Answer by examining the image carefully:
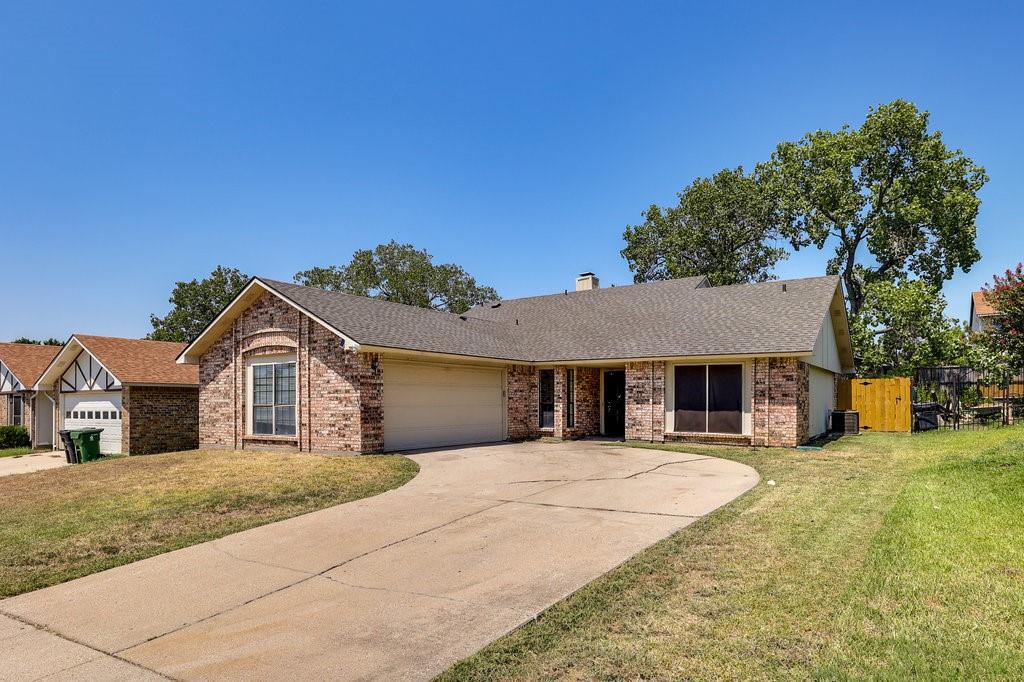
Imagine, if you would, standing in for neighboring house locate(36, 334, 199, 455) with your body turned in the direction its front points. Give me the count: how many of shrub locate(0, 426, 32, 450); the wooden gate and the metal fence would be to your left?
2

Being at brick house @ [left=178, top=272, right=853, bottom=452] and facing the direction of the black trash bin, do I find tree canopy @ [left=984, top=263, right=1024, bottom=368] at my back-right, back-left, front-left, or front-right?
back-right

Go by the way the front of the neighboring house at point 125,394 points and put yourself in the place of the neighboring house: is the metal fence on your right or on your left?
on your left

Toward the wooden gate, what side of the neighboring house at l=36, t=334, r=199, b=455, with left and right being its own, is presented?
left

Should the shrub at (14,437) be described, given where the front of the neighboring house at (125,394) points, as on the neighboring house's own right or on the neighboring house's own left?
on the neighboring house's own right

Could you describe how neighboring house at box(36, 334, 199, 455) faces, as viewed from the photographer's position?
facing the viewer and to the left of the viewer

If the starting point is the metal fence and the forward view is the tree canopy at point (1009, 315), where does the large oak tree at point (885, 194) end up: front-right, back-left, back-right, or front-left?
front-left

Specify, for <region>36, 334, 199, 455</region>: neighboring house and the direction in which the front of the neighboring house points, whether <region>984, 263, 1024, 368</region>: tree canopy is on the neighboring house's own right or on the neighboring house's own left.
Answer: on the neighboring house's own left

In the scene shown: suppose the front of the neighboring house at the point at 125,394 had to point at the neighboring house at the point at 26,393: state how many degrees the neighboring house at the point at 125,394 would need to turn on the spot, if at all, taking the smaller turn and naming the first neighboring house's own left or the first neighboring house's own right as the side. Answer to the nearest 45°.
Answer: approximately 135° to the first neighboring house's own right

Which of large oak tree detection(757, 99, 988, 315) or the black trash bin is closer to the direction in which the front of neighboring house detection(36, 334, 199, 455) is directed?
the black trash bin

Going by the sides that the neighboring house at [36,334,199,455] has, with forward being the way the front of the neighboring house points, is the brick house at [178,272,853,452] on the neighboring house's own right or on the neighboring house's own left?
on the neighboring house's own left

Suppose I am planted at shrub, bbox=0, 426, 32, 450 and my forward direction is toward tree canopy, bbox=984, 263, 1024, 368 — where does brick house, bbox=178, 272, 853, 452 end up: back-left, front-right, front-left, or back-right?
front-right

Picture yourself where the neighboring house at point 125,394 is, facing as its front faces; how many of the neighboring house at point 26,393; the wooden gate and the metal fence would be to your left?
2
